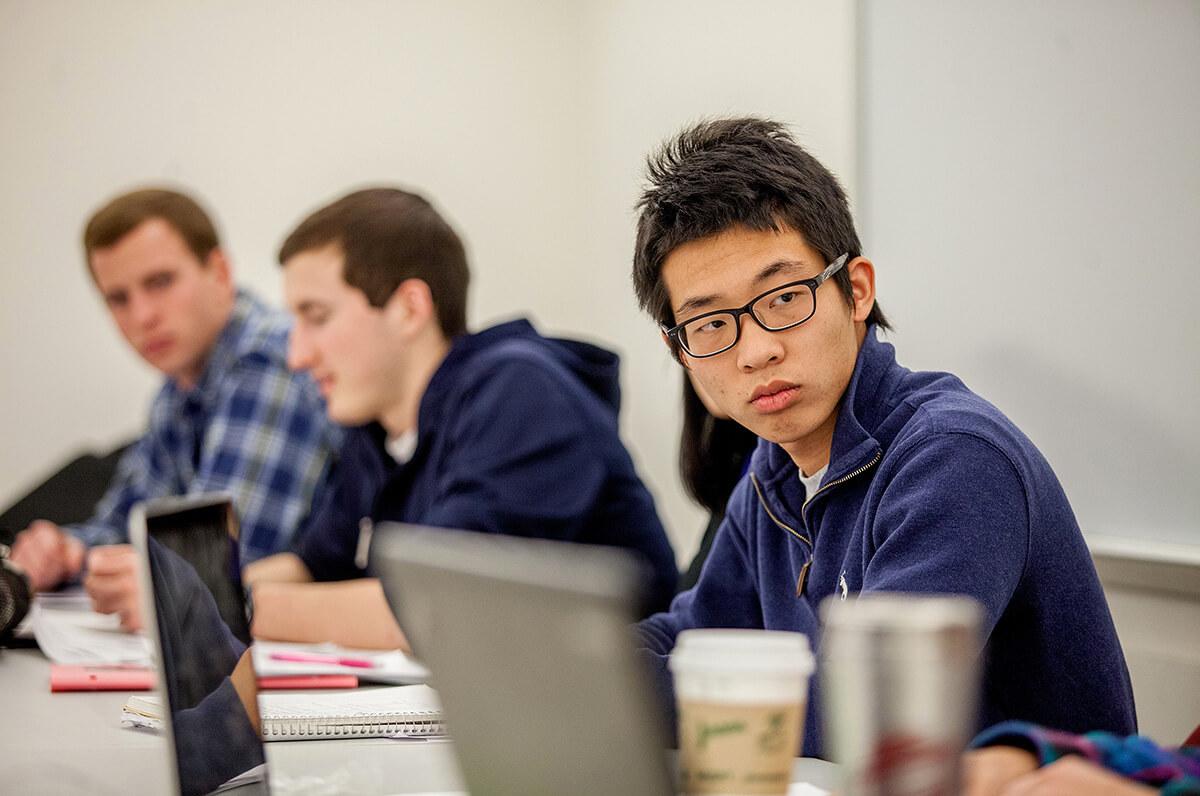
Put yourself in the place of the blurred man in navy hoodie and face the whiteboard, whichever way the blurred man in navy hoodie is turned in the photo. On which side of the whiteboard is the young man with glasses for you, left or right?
right

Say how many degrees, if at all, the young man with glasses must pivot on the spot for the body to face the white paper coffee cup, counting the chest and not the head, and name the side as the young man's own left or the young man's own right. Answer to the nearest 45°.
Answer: approximately 45° to the young man's own left

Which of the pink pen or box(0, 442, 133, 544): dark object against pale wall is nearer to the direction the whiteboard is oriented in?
the pink pen

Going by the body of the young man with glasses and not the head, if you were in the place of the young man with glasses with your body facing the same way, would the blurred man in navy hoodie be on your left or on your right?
on your right
